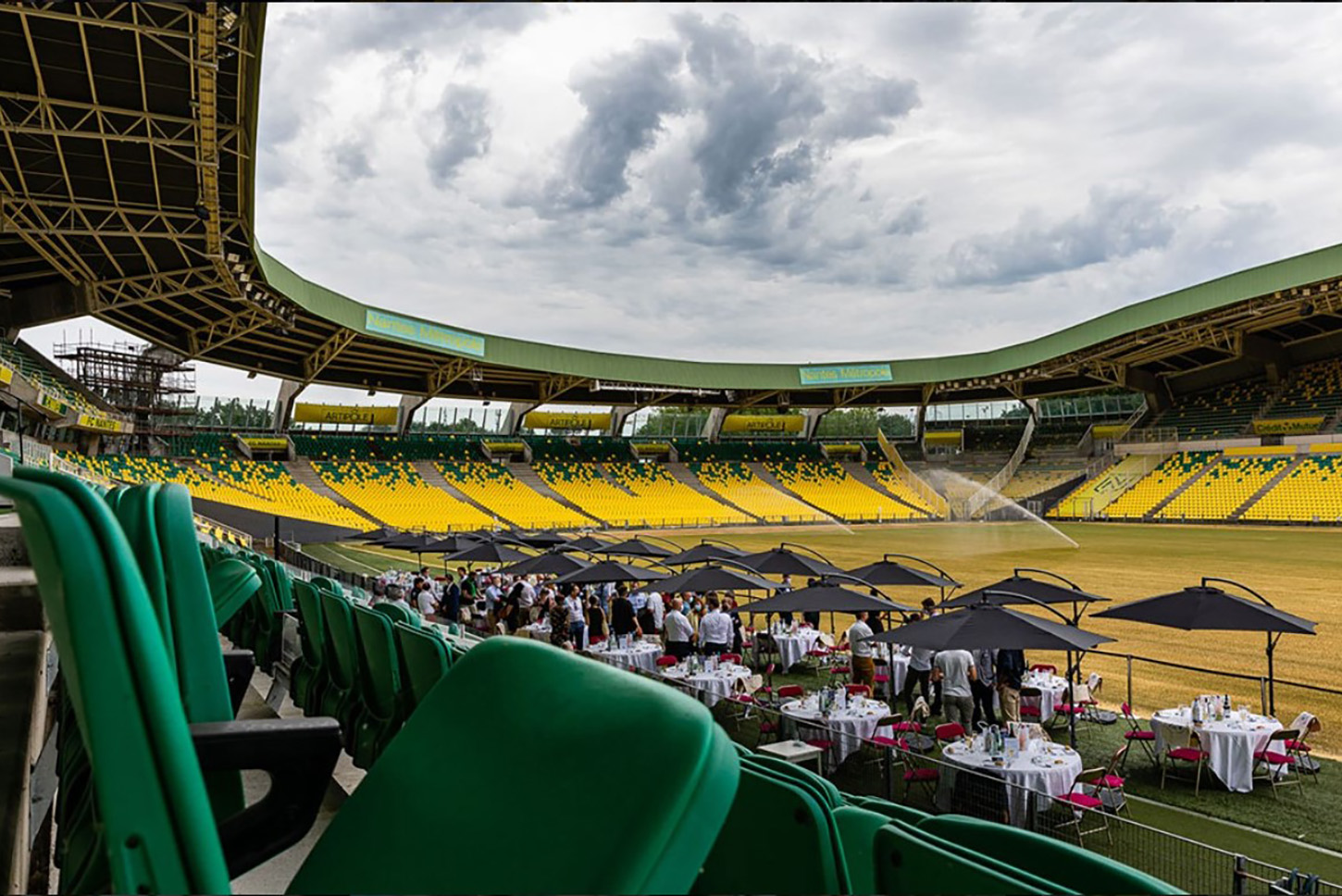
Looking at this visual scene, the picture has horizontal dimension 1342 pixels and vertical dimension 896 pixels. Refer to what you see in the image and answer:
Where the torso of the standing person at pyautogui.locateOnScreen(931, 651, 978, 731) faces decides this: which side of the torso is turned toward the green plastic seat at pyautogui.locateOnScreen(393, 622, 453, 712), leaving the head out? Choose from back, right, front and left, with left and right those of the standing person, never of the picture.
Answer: back

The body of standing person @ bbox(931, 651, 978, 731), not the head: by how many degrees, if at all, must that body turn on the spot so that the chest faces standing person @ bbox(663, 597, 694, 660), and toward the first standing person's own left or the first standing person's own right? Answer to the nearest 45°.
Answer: approximately 45° to the first standing person's own left

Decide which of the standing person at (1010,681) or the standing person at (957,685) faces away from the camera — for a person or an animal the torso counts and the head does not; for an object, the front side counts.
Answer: the standing person at (957,685)

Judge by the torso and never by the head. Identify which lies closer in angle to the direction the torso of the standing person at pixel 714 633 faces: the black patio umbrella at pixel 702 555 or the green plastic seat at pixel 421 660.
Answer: the black patio umbrella

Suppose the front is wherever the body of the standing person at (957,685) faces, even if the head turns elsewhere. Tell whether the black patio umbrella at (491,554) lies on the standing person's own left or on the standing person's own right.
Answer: on the standing person's own left

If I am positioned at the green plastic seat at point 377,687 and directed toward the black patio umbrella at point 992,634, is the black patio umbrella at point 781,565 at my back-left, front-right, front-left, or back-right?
front-left

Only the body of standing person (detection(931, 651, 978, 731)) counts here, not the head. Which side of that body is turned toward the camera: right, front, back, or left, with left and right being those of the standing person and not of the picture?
back

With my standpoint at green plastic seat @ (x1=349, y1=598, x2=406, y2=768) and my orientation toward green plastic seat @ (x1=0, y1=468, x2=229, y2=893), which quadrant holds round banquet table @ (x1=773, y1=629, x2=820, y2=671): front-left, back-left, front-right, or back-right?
back-left

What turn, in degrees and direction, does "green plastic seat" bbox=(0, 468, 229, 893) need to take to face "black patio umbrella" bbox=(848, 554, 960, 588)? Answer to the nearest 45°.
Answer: approximately 45° to its left

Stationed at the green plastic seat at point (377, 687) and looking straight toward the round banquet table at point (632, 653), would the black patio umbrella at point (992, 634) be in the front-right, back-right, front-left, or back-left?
front-right

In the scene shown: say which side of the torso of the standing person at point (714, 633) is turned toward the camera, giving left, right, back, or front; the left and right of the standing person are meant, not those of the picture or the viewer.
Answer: back

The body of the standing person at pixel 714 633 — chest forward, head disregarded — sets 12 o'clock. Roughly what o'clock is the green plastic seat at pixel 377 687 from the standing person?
The green plastic seat is roughly at 6 o'clock from the standing person.
